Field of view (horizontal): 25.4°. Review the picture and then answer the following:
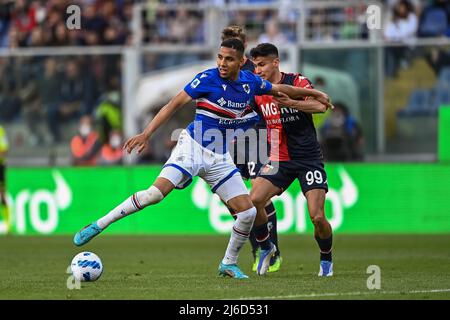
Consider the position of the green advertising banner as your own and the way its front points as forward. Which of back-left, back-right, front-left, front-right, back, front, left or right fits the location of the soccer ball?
front

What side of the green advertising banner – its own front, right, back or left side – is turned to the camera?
front

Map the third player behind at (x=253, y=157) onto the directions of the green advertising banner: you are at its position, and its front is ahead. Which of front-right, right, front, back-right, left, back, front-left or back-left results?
front

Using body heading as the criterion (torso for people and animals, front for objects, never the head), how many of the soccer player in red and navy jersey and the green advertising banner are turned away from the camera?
0

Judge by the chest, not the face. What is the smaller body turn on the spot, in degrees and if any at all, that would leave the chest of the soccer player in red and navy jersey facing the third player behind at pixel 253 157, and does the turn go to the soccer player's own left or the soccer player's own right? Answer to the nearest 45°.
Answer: approximately 90° to the soccer player's own right

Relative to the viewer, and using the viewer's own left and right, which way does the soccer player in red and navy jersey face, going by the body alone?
facing the viewer and to the left of the viewer

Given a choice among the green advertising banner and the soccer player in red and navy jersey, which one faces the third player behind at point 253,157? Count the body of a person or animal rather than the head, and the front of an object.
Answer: the green advertising banner

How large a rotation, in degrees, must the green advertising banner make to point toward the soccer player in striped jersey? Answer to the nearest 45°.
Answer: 0° — it already faces them

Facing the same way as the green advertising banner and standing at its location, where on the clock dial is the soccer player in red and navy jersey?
The soccer player in red and navy jersey is roughly at 12 o'clock from the green advertising banner.

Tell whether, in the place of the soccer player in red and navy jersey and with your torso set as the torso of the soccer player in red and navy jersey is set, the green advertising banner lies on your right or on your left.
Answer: on your right
